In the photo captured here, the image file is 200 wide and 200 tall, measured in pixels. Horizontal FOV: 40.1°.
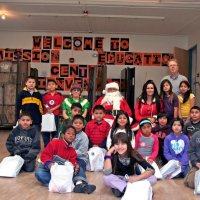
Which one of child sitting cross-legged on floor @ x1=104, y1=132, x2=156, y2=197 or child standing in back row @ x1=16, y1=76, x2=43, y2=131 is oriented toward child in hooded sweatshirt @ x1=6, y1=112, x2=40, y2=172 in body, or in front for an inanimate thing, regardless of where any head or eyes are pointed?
the child standing in back row

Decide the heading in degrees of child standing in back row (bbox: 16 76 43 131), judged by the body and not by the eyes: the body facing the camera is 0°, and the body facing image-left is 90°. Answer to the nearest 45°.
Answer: approximately 0°

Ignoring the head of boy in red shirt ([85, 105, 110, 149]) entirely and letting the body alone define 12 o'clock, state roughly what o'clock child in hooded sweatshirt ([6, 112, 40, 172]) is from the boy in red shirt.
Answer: The child in hooded sweatshirt is roughly at 2 o'clock from the boy in red shirt.

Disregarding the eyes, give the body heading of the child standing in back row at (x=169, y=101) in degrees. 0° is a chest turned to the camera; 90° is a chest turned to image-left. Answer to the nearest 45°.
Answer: approximately 45°

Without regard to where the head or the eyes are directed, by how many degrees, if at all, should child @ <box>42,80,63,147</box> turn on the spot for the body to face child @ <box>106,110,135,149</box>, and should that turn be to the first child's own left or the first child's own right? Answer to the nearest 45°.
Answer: approximately 45° to the first child's own left
